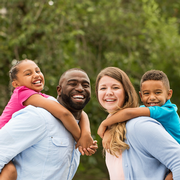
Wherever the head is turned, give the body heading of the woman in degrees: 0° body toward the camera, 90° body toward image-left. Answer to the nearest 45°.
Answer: approximately 45°

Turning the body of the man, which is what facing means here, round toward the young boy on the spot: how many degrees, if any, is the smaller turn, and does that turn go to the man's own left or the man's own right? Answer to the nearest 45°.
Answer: approximately 45° to the man's own left

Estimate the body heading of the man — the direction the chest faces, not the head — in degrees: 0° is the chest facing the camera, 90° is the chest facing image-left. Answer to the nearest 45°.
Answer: approximately 315°

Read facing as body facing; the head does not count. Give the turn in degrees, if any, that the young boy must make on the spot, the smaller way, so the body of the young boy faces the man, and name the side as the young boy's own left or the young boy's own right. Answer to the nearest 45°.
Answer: approximately 45° to the young boy's own right
